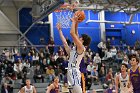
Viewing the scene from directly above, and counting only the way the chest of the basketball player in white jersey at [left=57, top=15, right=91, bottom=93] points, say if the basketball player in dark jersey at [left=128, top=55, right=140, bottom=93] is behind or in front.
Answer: behind

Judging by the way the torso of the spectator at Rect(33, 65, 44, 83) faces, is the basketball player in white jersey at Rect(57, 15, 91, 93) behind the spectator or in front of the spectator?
in front

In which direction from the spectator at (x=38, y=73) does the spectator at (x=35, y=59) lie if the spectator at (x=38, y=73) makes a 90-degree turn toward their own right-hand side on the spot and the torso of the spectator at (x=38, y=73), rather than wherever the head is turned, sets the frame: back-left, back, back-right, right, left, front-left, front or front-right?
right

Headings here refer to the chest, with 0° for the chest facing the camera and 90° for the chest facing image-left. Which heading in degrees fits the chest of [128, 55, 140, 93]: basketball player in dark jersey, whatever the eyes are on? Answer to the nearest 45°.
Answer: approximately 45°

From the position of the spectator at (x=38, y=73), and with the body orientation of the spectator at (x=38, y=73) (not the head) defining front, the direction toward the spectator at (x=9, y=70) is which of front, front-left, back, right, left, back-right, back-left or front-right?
right

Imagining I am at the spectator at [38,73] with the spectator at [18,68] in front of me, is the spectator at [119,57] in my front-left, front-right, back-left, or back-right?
back-right

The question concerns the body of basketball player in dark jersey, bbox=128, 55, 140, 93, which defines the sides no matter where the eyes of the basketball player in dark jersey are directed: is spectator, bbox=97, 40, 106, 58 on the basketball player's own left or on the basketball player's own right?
on the basketball player's own right

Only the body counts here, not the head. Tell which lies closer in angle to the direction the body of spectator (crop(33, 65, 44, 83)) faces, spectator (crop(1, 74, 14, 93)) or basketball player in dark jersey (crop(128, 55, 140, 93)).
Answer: the basketball player in dark jersey
